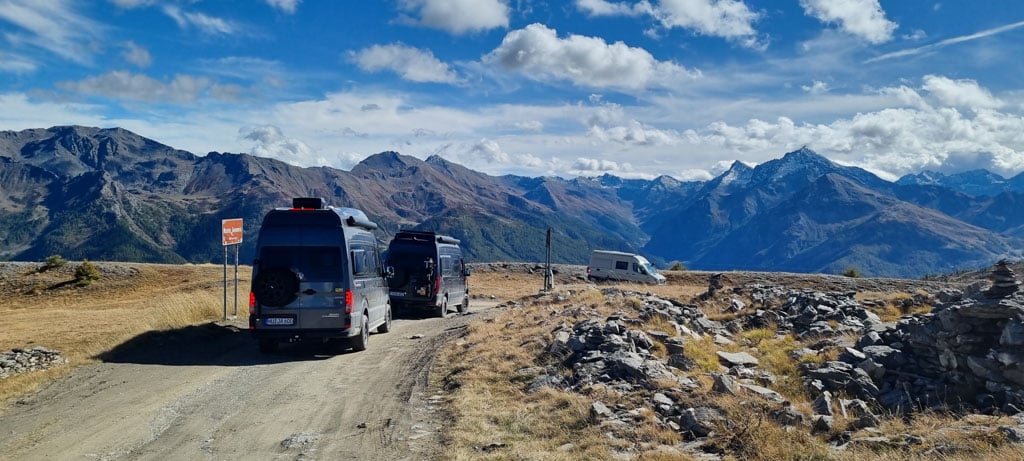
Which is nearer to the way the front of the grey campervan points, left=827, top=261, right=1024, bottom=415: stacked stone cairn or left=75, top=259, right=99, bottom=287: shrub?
the shrub

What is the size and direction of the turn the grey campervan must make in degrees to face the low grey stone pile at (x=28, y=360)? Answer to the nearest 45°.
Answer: approximately 90° to its left

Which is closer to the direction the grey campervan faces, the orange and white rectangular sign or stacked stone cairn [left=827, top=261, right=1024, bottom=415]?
the orange and white rectangular sign

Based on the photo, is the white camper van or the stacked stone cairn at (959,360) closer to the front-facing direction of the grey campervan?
the white camper van

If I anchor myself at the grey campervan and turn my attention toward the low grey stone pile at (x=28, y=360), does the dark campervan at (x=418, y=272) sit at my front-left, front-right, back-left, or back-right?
back-right

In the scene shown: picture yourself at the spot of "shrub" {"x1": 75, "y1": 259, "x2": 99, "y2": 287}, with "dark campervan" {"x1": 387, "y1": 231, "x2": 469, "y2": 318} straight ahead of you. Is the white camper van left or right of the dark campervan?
left

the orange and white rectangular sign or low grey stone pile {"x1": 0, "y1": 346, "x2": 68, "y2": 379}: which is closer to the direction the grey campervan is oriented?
the orange and white rectangular sign

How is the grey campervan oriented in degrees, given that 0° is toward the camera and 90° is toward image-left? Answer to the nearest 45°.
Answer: approximately 180°

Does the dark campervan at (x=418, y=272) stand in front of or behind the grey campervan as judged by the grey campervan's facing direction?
in front

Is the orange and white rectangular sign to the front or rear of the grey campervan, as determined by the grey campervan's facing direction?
to the front

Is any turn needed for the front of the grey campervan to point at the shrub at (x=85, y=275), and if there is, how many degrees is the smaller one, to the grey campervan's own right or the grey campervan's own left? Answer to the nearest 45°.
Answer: approximately 45° to the grey campervan's own left

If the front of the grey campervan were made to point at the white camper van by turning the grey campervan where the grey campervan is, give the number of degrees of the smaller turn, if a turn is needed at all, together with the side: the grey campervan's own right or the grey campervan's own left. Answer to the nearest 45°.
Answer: approximately 45° to the grey campervan's own right

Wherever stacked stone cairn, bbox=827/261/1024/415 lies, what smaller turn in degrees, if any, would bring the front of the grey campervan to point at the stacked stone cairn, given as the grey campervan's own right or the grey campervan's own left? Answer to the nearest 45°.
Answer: approximately 135° to the grey campervan's own right

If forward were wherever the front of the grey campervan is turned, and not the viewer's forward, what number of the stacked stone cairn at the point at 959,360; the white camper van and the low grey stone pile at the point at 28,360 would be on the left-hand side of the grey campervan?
1
